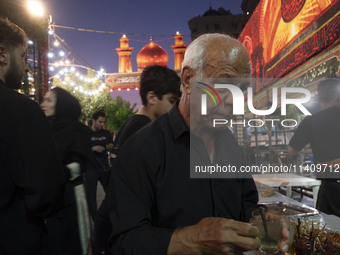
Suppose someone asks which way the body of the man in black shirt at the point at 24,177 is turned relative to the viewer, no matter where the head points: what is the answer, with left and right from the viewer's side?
facing away from the viewer and to the right of the viewer

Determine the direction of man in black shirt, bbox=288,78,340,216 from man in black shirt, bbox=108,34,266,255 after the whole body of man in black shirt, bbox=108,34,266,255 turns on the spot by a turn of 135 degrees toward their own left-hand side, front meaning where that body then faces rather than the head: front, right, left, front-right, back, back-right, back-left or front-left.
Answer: front-right

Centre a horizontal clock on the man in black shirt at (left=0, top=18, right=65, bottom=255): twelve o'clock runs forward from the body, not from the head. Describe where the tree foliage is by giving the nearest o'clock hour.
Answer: The tree foliage is roughly at 11 o'clock from the man in black shirt.

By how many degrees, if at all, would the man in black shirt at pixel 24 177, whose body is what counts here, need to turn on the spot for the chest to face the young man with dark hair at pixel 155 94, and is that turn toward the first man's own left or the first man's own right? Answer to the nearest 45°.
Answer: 0° — they already face them

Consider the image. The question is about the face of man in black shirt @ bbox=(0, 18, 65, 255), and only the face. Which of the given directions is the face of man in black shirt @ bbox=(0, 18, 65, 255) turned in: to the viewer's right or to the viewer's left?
to the viewer's right
